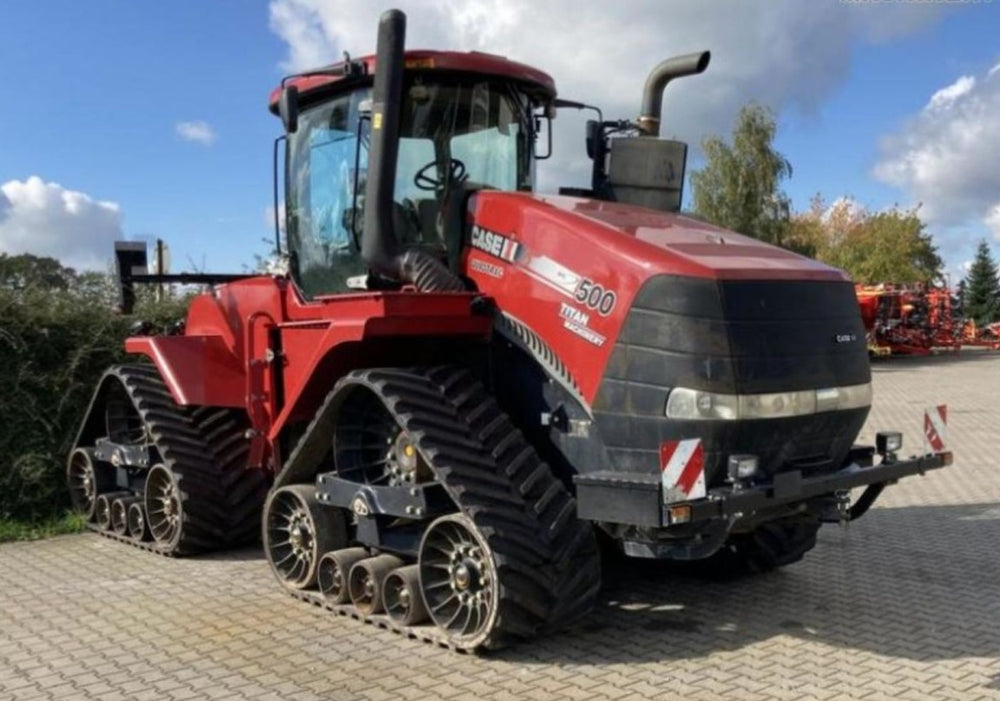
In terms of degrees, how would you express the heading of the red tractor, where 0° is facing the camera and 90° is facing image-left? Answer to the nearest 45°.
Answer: approximately 315°

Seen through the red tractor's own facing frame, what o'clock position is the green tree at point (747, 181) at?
The green tree is roughly at 8 o'clock from the red tractor.

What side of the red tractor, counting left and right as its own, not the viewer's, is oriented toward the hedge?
back

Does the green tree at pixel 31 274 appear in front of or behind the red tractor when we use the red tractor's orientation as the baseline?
behind

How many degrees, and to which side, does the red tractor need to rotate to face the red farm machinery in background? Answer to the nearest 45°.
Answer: approximately 90° to its left
